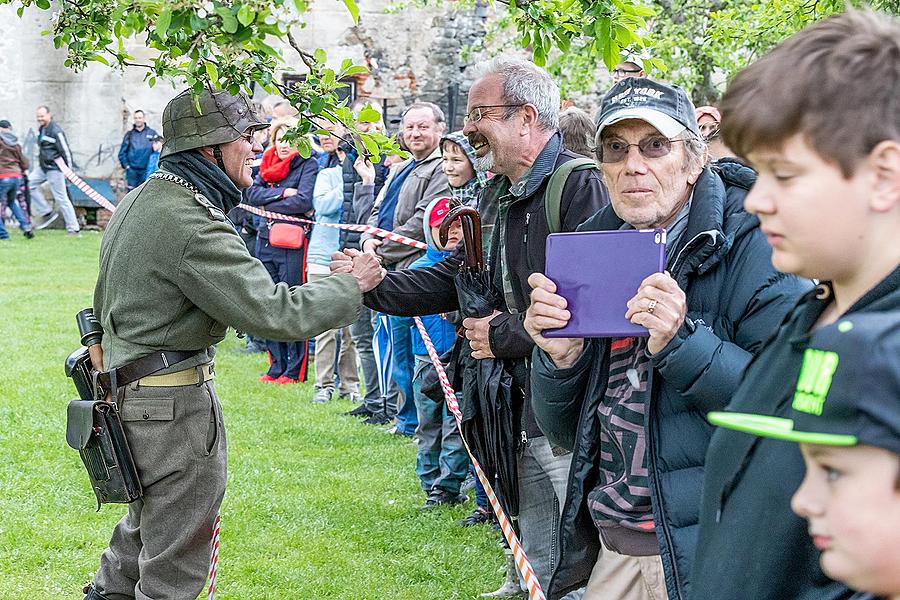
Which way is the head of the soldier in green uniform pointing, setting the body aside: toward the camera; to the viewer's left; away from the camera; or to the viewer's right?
to the viewer's right

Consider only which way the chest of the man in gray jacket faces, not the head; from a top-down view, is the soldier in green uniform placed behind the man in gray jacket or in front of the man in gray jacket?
in front

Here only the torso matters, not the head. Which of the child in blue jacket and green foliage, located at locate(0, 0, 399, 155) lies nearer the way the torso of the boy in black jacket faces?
the green foliage

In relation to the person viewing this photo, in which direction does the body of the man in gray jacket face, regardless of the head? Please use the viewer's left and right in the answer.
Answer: facing the viewer and to the left of the viewer

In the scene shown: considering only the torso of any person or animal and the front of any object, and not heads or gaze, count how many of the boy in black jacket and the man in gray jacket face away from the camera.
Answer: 0

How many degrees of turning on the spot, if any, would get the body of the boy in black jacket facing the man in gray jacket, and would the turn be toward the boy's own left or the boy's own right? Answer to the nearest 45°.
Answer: approximately 45° to the boy's own right

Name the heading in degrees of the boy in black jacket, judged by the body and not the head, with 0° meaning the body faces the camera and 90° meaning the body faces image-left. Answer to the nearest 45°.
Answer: approximately 90°

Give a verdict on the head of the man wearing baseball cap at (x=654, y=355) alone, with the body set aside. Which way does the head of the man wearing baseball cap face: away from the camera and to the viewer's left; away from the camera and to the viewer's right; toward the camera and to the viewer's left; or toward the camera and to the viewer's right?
toward the camera and to the viewer's left

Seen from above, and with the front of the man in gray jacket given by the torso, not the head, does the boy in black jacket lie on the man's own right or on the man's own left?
on the man's own left

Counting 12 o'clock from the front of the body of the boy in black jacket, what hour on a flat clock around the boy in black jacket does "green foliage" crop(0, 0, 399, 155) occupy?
The green foliage is roughly at 1 o'clock from the boy in black jacket.

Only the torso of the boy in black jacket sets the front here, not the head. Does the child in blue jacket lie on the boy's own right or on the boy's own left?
on the boy's own right

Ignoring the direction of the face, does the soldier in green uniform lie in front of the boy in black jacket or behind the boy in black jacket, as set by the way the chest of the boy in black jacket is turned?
in front
